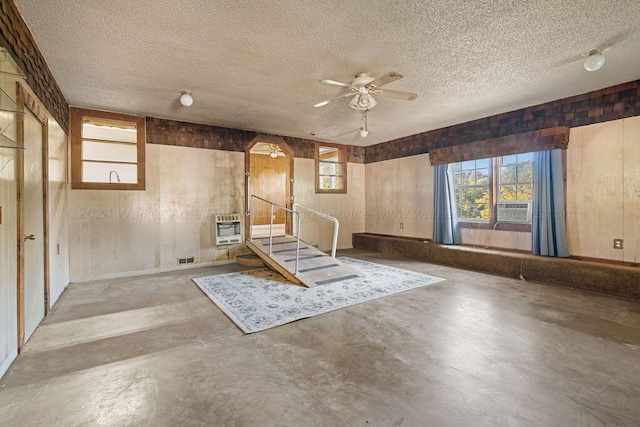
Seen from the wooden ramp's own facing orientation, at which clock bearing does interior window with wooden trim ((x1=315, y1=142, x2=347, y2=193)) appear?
The interior window with wooden trim is roughly at 8 o'clock from the wooden ramp.

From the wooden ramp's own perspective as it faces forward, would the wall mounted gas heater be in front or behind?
behind

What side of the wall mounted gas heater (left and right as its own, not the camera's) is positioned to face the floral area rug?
front

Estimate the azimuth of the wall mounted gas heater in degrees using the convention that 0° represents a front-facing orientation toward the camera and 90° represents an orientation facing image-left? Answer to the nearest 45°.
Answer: approximately 0°

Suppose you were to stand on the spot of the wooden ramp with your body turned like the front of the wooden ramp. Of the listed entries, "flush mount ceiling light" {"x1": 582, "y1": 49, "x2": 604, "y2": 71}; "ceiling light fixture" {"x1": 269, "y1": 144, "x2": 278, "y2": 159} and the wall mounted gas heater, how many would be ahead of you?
1

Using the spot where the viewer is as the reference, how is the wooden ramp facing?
facing the viewer and to the right of the viewer

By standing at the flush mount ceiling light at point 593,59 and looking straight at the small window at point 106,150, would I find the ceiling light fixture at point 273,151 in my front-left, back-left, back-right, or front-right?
front-right

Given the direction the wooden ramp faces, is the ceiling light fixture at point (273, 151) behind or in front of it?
behind

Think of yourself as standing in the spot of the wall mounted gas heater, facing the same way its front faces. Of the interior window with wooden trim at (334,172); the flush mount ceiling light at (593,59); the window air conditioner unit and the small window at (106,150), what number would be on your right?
1

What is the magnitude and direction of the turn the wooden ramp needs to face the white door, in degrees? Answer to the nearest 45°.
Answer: approximately 90° to its right

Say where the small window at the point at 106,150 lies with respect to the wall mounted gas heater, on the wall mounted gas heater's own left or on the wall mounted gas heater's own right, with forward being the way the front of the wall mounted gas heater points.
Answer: on the wall mounted gas heater's own right

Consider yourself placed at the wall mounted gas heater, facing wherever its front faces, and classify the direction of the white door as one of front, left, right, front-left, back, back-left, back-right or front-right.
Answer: front-right

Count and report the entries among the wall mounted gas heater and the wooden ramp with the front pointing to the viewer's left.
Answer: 0

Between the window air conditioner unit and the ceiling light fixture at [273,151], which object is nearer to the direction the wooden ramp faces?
the window air conditioner unit

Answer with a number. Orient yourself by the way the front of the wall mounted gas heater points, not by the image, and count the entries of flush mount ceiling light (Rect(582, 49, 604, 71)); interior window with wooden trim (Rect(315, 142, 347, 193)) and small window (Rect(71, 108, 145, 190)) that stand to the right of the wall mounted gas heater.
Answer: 1

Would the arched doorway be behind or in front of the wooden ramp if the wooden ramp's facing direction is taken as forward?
behind
